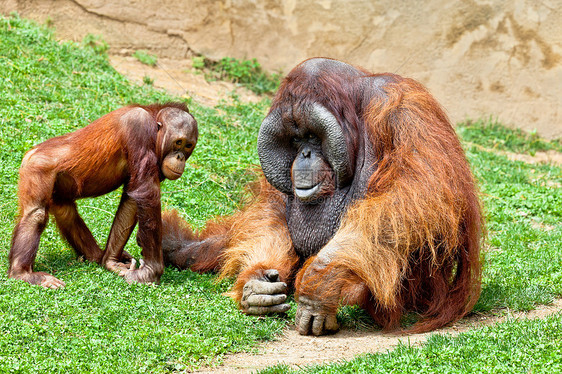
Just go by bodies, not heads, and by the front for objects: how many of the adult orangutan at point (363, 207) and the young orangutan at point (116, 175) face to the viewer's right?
1

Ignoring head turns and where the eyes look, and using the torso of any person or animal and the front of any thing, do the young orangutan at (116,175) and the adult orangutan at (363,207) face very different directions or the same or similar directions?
very different directions

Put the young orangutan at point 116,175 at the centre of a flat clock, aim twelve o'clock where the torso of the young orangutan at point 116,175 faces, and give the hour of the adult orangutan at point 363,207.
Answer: the adult orangutan at point 363,207 is roughly at 1 o'clock from the young orangutan at point 116,175.

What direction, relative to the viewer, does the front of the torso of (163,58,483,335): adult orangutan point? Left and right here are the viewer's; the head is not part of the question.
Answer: facing the viewer and to the left of the viewer

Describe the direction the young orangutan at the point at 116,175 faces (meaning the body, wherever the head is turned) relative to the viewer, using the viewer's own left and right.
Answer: facing to the right of the viewer

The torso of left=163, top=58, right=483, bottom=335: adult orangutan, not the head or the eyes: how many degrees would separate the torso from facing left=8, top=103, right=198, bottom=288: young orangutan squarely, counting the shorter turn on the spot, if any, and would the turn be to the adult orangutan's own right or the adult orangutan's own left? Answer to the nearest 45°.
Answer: approximately 45° to the adult orangutan's own right
